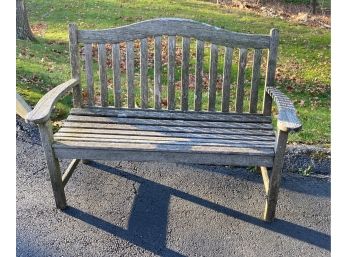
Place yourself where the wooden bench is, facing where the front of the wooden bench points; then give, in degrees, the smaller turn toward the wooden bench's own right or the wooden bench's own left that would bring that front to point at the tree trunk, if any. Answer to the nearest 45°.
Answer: approximately 135° to the wooden bench's own right

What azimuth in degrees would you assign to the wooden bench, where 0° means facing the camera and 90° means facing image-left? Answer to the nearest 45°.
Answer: approximately 0°
